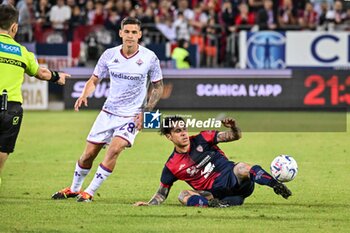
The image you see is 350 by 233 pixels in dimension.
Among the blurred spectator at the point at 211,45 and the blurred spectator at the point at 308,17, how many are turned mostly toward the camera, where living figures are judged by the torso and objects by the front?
2

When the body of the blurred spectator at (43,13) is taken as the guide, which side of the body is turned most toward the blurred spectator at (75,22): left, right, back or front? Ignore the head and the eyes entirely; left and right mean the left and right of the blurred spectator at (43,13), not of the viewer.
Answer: left

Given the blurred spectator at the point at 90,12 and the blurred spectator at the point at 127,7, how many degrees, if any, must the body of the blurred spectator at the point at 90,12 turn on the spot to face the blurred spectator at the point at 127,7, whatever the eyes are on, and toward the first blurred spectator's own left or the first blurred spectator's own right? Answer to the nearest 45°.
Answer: approximately 90° to the first blurred spectator's own left

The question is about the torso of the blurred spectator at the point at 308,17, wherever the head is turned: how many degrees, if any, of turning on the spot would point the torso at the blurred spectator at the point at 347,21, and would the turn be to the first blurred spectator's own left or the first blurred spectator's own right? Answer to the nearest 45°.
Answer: approximately 90° to the first blurred spectator's own left

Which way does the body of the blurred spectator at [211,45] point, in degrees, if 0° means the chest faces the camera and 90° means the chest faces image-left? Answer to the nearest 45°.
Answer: approximately 0°

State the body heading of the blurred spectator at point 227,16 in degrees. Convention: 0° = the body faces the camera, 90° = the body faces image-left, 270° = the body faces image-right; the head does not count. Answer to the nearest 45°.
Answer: approximately 0°

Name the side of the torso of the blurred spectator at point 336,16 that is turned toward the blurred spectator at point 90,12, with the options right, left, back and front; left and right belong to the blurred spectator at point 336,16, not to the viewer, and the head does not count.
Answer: right
